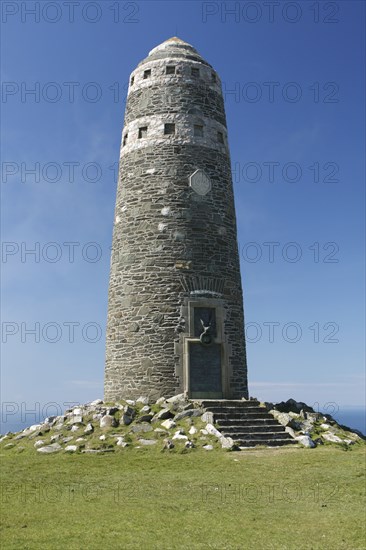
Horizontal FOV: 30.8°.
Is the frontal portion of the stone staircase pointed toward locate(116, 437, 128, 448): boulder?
no

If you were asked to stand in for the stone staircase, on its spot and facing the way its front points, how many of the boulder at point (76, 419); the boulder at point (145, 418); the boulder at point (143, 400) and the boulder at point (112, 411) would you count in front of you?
0

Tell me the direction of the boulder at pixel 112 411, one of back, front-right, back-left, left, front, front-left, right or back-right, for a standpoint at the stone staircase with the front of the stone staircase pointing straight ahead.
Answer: back-right

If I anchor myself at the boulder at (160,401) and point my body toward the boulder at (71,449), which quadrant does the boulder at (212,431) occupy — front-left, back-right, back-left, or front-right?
front-left

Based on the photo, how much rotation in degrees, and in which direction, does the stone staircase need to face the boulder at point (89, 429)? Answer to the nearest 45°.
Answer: approximately 135° to its right

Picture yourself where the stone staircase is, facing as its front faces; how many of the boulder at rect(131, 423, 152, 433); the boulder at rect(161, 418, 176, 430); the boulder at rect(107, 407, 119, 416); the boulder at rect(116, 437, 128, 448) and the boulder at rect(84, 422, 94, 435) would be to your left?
0

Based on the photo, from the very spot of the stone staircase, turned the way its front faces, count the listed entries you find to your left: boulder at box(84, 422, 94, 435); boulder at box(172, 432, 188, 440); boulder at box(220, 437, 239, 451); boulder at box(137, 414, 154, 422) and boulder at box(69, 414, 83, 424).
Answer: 0

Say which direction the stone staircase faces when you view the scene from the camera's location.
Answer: facing the viewer and to the right of the viewer

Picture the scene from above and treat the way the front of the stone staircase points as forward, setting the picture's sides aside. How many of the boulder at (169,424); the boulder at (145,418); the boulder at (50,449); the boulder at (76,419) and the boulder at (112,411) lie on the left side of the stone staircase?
0

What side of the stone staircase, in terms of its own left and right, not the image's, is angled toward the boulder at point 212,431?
right

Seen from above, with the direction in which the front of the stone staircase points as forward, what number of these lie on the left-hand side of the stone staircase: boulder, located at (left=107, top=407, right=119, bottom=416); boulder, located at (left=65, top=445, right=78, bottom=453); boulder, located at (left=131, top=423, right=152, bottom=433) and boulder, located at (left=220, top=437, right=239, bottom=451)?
0

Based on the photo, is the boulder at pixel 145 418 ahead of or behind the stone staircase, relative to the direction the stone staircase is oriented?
behind

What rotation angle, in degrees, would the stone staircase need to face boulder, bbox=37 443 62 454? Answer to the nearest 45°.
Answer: approximately 135° to its right

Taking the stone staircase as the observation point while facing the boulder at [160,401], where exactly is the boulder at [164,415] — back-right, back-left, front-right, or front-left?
front-left

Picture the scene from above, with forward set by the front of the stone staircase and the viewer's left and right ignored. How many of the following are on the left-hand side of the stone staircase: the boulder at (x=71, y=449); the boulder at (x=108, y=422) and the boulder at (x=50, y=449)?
0

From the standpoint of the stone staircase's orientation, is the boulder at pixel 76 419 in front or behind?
behind

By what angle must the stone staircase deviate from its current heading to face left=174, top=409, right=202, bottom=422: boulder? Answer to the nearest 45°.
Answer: approximately 135° to its right

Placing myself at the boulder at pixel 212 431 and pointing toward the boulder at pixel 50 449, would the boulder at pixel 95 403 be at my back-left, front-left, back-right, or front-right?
front-right

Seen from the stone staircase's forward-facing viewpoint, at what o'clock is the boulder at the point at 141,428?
The boulder is roughly at 4 o'clock from the stone staircase.
